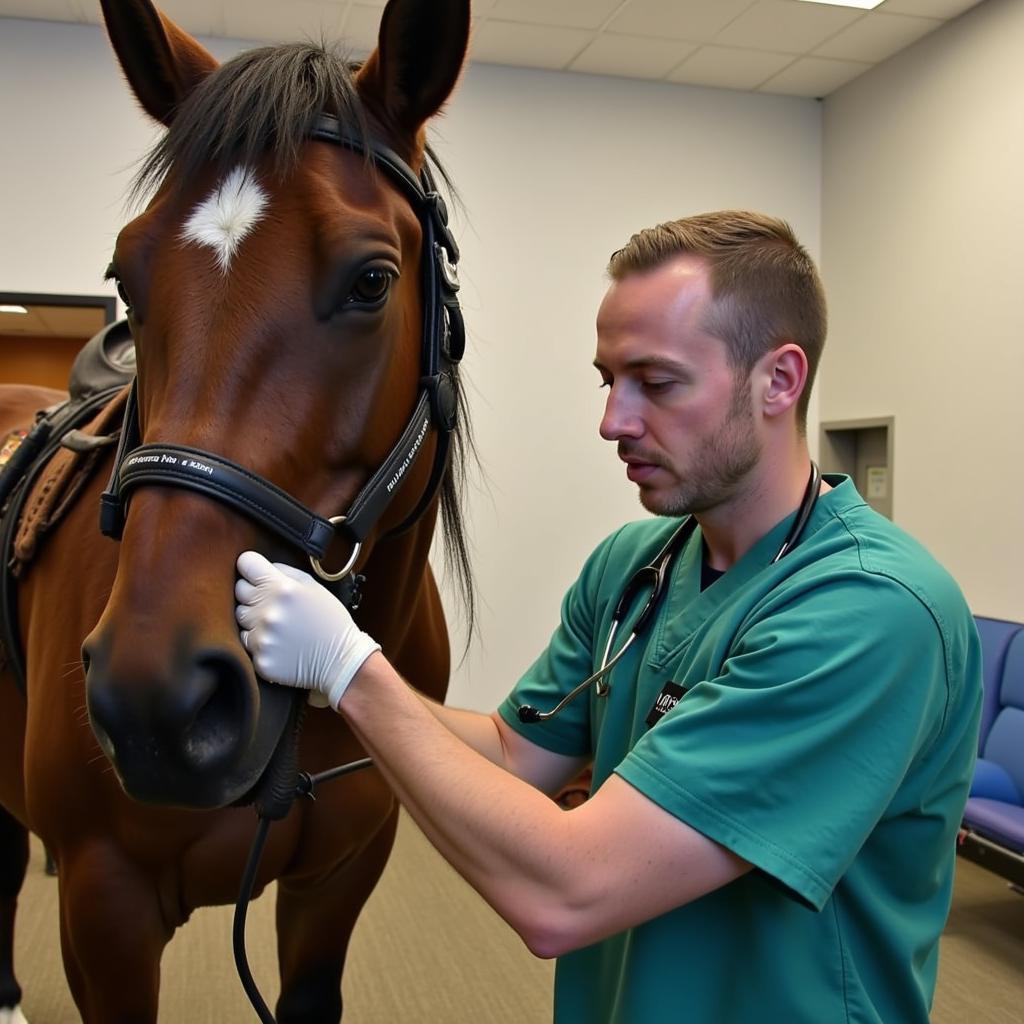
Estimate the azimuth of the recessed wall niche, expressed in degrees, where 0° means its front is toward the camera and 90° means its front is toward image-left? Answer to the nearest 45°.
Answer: approximately 45°

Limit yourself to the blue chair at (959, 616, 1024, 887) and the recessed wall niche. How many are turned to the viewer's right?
0

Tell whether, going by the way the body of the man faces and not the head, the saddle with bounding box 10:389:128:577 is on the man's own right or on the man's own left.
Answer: on the man's own right

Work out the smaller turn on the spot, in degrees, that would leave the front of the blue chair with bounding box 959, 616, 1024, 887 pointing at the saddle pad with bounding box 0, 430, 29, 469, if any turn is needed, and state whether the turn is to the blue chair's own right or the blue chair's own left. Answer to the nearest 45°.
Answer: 0° — it already faces it

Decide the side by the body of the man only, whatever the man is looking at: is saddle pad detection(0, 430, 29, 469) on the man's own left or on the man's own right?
on the man's own right

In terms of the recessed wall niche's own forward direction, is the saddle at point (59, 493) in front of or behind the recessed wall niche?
in front

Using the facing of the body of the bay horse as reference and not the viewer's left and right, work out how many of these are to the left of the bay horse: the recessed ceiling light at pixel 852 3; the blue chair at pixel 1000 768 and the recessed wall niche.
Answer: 3

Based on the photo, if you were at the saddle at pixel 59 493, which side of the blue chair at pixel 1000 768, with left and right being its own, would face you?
front

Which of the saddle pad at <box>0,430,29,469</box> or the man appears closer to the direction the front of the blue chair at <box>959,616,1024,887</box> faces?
the saddle pad

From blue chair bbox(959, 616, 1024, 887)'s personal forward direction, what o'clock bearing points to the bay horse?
The bay horse is roughly at 11 o'clock from the blue chair.

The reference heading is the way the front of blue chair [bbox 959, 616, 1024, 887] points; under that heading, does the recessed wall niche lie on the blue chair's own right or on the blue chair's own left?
on the blue chair's own right

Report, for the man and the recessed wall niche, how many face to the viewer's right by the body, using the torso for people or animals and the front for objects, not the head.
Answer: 0

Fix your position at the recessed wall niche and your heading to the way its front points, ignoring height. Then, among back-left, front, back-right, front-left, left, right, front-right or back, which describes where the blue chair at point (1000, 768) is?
front-left

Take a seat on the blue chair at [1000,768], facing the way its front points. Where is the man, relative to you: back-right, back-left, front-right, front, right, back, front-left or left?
front-left
